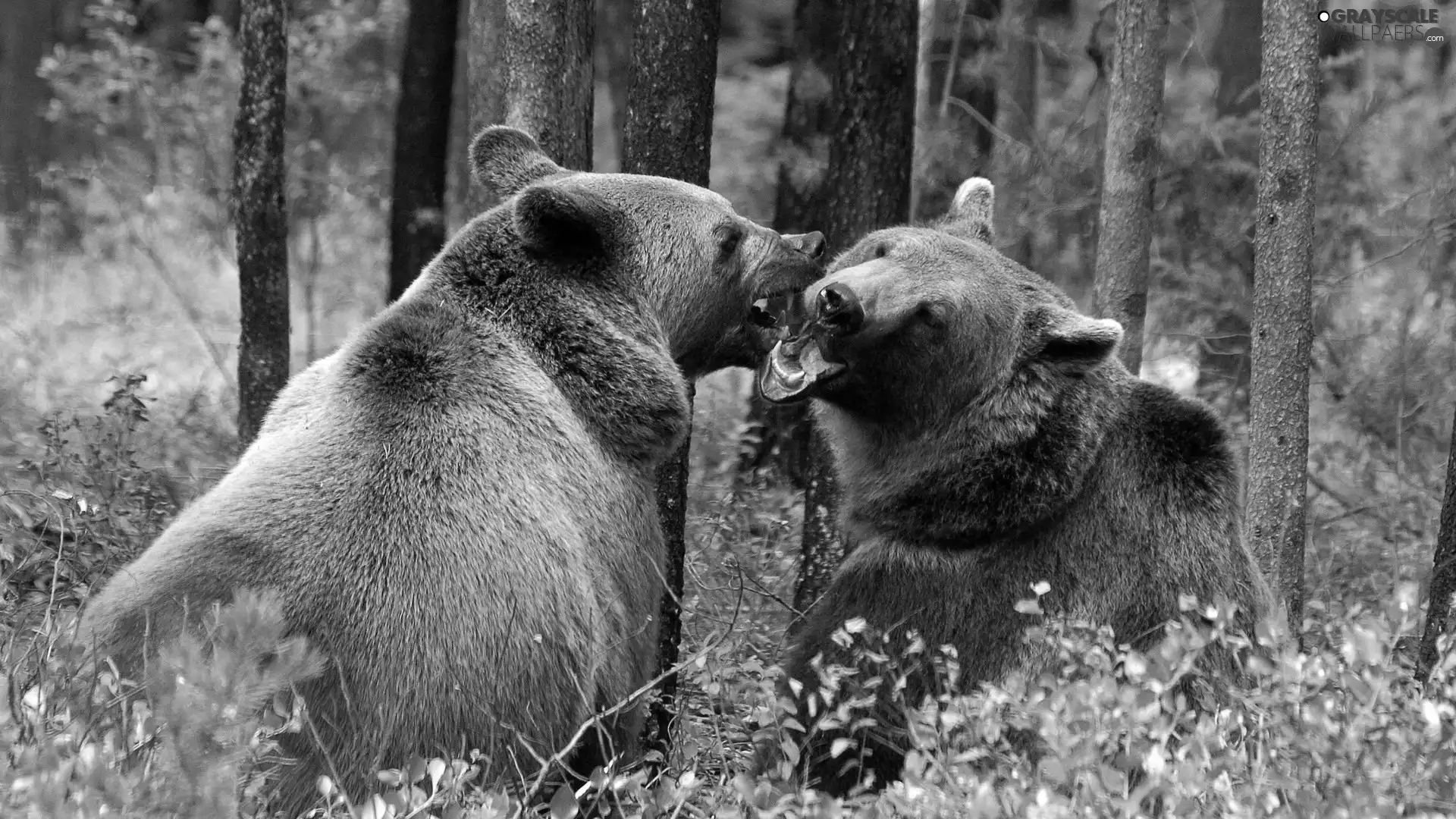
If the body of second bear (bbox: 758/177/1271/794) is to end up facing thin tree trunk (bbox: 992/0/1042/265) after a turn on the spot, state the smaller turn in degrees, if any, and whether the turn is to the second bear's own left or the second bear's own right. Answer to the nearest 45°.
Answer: approximately 135° to the second bear's own right

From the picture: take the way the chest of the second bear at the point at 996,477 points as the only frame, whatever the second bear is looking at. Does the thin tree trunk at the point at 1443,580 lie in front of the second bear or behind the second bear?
behind

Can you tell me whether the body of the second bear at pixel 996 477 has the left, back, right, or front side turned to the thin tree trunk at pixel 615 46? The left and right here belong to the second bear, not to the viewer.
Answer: right

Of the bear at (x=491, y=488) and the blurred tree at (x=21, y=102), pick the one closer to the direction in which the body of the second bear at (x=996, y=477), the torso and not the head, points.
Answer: the bear

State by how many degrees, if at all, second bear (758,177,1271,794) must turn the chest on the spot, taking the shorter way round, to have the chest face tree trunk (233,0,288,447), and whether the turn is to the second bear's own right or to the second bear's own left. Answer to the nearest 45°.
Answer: approximately 90° to the second bear's own right

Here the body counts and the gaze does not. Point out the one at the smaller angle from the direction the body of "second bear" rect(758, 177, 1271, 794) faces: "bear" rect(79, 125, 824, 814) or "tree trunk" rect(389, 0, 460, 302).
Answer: the bear

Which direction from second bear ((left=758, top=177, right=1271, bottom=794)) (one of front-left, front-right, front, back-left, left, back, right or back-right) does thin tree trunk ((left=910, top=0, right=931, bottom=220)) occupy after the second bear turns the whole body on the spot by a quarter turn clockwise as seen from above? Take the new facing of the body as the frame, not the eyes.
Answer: front-right

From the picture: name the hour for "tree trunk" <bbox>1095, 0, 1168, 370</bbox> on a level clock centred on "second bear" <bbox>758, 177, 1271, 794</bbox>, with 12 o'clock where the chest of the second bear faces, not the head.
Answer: The tree trunk is roughly at 5 o'clock from the second bear.

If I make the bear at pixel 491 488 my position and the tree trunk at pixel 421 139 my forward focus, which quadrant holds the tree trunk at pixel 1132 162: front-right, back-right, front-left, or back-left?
front-right

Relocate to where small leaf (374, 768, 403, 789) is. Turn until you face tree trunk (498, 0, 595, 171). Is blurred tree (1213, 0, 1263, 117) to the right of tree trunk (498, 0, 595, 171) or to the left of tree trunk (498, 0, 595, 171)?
right

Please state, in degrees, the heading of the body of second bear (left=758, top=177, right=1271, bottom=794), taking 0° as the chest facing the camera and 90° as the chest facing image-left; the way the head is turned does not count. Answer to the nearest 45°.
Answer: approximately 45°

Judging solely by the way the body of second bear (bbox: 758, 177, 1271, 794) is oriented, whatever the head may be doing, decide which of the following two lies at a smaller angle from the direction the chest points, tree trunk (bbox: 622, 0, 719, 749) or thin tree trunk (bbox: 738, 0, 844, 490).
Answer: the tree trunk

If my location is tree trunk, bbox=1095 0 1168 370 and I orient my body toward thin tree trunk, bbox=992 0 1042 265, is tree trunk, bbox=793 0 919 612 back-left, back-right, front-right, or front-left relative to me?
back-left

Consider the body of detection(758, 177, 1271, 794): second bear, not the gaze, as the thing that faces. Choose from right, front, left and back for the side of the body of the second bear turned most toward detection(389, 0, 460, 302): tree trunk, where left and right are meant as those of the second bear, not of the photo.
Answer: right

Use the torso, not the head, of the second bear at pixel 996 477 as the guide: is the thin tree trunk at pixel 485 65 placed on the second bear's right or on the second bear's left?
on the second bear's right

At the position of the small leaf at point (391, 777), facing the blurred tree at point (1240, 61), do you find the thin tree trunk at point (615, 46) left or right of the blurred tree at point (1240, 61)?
left
